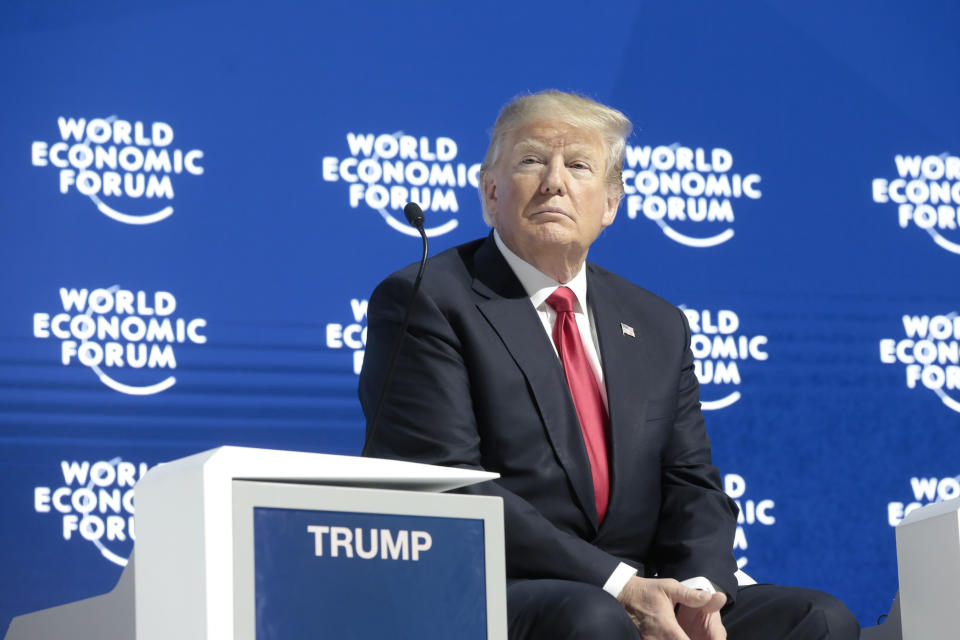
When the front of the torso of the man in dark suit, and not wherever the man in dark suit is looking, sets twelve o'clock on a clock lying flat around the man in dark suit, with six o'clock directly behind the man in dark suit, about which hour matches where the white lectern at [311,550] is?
The white lectern is roughly at 2 o'clock from the man in dark suit.

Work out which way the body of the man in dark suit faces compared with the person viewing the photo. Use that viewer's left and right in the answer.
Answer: facing the viewer and to the right of the viewer

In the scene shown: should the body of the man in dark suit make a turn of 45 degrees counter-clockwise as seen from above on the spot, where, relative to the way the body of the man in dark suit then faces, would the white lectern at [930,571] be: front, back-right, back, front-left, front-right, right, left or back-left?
front
